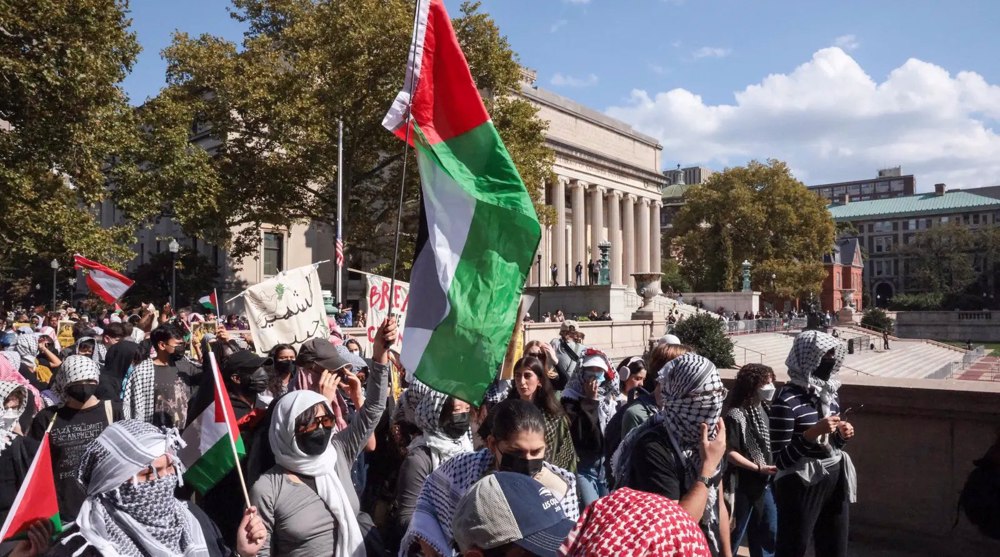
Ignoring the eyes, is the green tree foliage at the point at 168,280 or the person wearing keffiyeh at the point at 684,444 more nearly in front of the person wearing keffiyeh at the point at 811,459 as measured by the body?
the person wearing keffiyeh

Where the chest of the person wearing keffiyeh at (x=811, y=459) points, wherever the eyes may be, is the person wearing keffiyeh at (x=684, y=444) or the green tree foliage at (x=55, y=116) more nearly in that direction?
the person wearing keffiyeh

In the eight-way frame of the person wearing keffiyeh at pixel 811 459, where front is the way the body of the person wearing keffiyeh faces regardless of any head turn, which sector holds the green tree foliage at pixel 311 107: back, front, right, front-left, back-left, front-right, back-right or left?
back

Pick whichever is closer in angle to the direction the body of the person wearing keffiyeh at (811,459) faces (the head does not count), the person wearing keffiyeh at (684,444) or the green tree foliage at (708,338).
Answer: the person wearing keffiyeh

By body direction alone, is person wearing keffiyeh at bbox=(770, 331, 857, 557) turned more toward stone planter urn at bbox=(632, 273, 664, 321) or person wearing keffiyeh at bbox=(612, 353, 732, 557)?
the person wearing keffiyeh

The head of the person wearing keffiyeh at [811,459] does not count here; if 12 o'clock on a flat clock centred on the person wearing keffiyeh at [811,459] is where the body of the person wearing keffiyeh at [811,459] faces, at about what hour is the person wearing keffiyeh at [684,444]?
the person wearing keffiyeh at [684,444] is roughly at 2 o'clock from the person wearing keffiyeh at [811,459].
